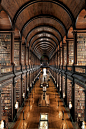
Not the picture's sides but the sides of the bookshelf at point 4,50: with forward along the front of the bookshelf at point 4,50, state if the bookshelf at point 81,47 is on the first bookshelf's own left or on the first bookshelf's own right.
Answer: on the first bookshelf's own left
